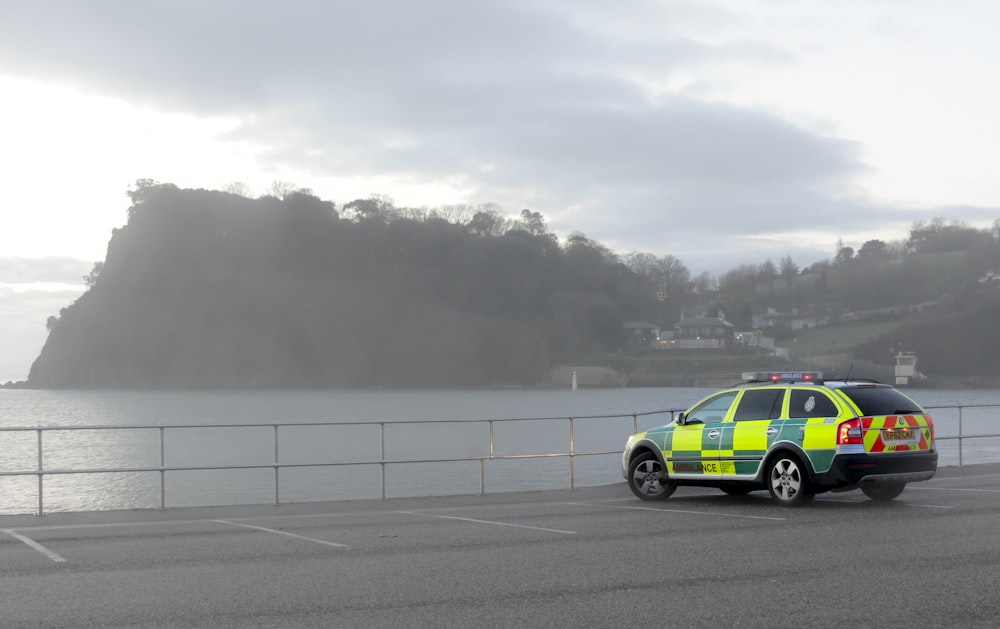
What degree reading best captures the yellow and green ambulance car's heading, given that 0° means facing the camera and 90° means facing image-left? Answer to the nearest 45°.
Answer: approximately 135°
